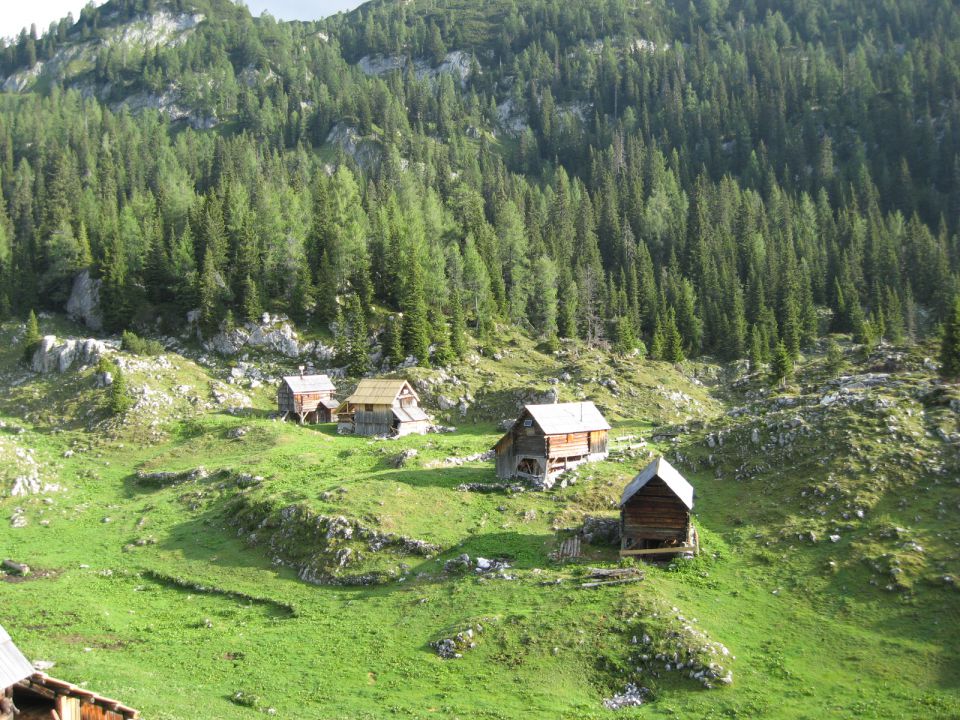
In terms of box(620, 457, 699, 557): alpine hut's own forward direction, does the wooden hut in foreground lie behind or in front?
in front

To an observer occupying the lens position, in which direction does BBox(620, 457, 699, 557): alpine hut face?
facing the viewer
